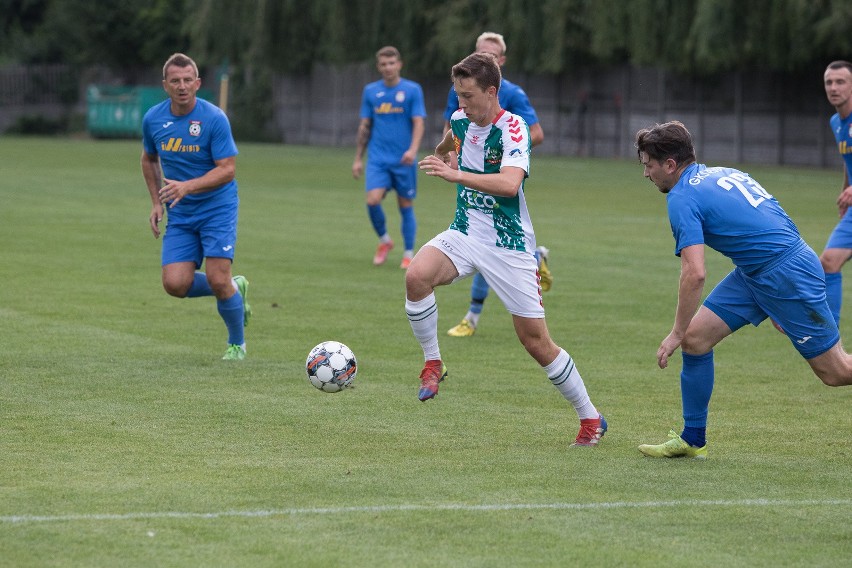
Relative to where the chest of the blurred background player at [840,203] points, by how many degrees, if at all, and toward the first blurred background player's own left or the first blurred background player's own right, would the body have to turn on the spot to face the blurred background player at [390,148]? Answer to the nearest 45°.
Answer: approximately 90° to the first blurred background player's own right

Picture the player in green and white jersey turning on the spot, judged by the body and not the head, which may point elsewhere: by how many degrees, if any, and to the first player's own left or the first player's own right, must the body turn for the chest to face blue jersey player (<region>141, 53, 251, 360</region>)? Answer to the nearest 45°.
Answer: approximately 90° to the first player's own right

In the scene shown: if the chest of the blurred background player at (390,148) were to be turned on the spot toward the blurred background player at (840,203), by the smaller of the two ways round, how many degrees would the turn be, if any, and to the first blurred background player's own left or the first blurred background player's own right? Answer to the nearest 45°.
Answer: approximately 45° to the first blurred background player's own left

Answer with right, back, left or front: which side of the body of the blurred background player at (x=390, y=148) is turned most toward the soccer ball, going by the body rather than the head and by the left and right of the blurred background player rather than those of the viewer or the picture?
front

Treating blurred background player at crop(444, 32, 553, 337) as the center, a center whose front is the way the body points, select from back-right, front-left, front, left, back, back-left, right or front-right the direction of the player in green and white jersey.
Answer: front-left

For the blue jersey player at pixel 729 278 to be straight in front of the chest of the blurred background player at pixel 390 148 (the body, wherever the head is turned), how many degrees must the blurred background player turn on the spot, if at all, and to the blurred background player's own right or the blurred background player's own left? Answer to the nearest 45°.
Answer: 0° — they already face them

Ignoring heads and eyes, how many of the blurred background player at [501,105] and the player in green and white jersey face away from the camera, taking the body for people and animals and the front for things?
0

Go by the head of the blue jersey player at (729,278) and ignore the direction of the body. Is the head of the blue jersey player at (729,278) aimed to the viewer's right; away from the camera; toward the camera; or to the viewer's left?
to the viewer's left

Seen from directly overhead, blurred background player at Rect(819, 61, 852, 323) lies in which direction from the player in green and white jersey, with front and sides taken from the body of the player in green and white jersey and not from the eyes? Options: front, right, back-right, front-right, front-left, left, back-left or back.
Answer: back

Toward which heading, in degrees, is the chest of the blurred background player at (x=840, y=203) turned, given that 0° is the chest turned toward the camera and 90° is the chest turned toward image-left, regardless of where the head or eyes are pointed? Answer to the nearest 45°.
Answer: approximately 45°

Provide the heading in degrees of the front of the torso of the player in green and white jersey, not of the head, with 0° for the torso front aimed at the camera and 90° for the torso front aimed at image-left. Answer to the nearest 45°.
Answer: approximately 45°

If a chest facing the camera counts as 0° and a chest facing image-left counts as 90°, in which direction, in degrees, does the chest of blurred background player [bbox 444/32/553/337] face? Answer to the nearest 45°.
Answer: approximately 45°
